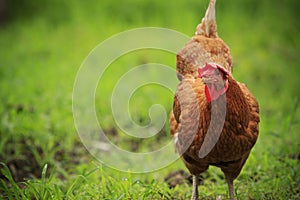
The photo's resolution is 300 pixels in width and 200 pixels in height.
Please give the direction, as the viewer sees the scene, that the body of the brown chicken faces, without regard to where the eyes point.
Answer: toward the camera
